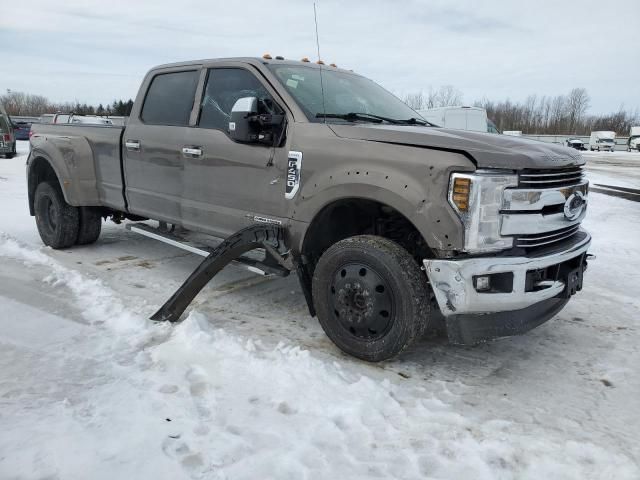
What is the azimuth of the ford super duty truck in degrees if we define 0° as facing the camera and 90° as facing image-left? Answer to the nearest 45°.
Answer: approximately 315°

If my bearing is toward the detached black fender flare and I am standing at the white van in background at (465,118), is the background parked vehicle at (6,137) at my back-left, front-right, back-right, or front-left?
front-right

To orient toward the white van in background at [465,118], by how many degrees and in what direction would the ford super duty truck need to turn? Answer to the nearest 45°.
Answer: approximately 135° to its left

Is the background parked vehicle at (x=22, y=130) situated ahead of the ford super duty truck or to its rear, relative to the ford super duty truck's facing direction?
to the rear

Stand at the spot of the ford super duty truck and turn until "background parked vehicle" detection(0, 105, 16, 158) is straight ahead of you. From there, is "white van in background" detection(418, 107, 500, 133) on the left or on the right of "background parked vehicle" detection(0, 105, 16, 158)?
right

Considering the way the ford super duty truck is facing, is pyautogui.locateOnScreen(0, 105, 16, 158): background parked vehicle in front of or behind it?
behind

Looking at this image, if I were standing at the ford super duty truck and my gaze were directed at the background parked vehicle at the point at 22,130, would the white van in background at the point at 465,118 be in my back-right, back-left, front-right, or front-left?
front-right

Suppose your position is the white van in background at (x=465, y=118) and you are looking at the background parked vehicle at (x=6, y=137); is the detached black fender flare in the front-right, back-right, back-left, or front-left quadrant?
front-left
